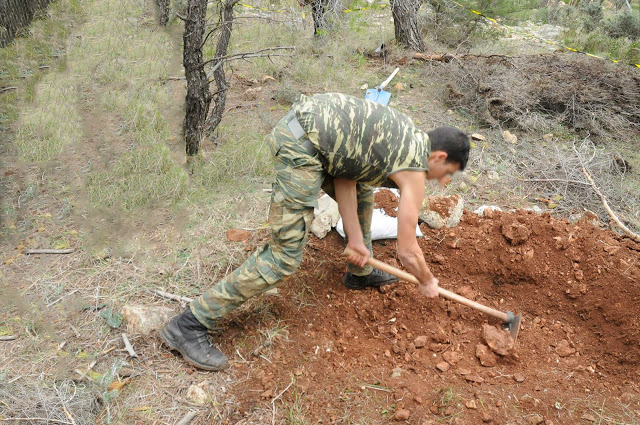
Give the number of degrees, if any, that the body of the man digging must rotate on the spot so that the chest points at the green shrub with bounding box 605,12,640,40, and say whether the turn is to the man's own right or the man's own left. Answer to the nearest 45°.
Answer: approximately 45° to the man's own left

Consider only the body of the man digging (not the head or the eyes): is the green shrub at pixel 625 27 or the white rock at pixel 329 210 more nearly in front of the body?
the green shrub

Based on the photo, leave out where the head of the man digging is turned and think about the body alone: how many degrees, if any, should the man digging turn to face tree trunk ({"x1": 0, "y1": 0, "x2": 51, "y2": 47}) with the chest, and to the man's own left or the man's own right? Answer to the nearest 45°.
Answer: approximately 135° to the man's own left

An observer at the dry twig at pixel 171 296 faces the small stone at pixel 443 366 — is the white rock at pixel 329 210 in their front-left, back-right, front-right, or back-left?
front-left

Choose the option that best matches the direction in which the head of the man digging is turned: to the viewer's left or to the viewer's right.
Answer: to the viewer's right

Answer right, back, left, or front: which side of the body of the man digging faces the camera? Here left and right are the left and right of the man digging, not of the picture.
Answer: right

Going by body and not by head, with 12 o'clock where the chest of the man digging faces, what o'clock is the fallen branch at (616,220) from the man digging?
The fallen branch is roughly at 11 o'clock from the man digging.

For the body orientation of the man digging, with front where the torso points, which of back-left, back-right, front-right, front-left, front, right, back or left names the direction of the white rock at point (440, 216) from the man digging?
front-left

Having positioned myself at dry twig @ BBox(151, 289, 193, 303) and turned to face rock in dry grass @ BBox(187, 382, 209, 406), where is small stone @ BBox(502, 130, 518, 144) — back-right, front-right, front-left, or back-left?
back-left

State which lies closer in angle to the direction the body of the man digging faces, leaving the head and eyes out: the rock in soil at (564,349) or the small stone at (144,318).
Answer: the rock in soil

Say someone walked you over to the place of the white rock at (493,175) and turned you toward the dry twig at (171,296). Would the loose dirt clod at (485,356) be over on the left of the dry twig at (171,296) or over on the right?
left

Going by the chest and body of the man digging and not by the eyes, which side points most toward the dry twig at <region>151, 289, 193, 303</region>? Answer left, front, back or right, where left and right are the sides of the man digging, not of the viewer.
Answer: back

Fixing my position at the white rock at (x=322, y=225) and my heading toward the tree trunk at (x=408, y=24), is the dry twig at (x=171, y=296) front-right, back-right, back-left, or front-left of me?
back-left

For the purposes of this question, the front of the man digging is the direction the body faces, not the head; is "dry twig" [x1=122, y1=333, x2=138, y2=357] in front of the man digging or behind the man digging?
behind

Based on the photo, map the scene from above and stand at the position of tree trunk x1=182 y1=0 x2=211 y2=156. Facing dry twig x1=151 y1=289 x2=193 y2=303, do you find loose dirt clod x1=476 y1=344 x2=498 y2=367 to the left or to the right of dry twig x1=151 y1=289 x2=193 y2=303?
left
